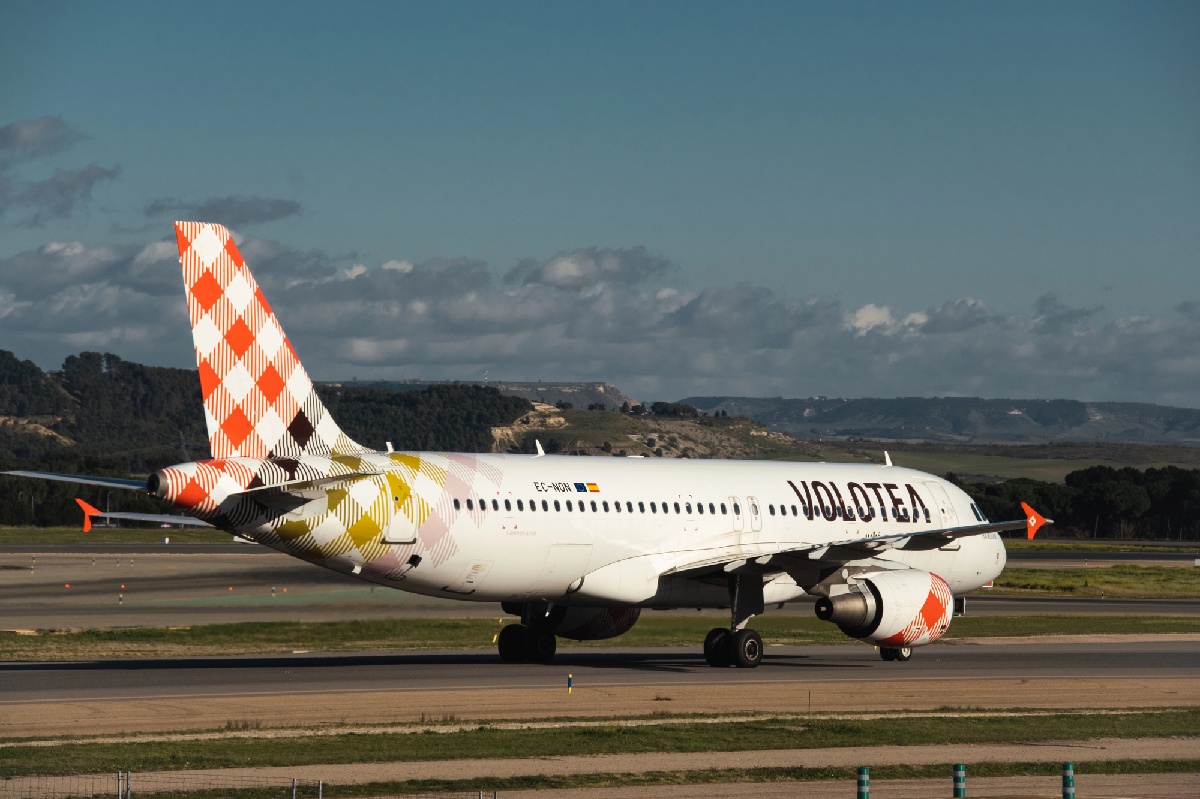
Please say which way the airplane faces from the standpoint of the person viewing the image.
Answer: facing away from the viewer and to the right of the viewer
